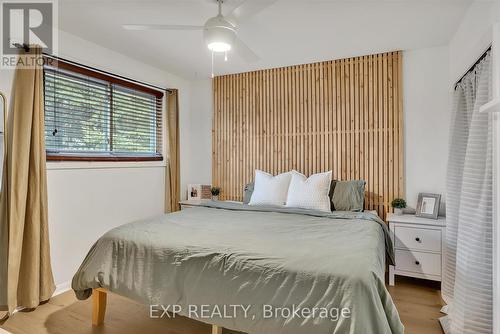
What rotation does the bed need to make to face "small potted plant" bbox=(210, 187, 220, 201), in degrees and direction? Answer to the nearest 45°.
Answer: approximately 135° to its right

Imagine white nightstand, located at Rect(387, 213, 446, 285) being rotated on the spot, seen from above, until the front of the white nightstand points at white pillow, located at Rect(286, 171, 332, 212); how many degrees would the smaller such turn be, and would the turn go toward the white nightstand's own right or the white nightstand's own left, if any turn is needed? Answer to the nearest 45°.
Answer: approximately 90° to the white nightstand's own right

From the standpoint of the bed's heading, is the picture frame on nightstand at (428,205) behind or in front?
behind

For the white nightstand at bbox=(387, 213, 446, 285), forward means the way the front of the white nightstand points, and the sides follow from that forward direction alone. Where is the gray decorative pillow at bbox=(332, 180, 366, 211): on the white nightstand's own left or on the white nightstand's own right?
on the white nightstand's own right

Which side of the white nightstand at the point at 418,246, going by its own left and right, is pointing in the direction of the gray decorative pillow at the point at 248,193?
right

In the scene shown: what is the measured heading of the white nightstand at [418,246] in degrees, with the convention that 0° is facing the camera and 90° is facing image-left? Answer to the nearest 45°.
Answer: approximately 0°

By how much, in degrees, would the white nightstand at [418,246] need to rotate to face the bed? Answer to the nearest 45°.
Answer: approximately 45° to its right

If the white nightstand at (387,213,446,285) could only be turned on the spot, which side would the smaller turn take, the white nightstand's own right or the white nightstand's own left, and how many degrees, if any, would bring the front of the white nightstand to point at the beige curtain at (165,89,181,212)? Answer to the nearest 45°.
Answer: approximately 90° to the white nightstand's own right

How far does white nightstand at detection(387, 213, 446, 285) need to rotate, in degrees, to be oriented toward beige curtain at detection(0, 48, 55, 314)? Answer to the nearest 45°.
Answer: approximately 45° to its right

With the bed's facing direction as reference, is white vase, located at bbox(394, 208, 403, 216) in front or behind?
behind

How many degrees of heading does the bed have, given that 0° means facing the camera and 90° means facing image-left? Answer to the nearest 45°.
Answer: approximately 45°
